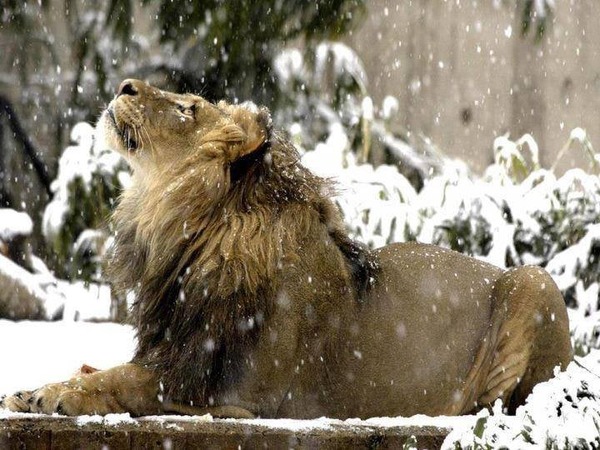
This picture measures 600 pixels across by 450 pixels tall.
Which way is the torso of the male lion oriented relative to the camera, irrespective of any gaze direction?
to the viewer's left
